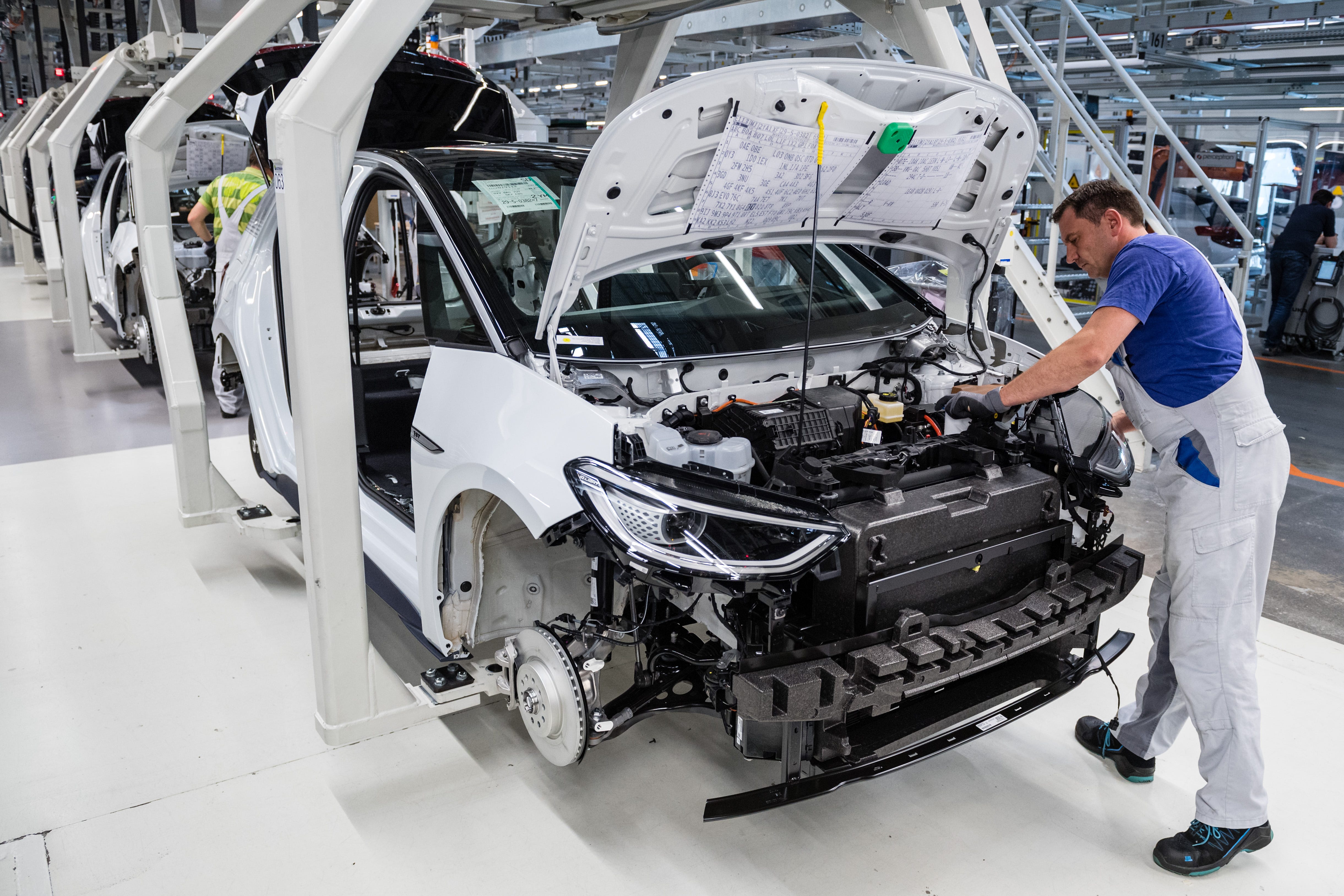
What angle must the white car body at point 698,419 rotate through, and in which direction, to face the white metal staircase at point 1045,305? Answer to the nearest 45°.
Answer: approximately 90° to its left

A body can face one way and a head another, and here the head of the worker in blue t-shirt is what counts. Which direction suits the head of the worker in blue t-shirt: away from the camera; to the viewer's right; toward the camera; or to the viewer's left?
to the viewer's left

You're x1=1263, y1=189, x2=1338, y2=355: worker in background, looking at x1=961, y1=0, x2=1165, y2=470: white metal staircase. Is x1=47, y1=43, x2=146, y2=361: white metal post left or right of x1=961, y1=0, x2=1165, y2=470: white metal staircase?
right

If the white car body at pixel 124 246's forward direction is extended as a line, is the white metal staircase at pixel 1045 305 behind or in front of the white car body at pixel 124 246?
in front

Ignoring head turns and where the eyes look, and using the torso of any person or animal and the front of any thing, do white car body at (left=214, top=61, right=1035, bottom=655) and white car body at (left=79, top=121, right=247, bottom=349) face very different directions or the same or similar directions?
same or similar directions

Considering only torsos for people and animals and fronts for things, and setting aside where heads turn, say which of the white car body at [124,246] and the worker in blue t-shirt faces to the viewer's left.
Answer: the worker in blue t-shirt

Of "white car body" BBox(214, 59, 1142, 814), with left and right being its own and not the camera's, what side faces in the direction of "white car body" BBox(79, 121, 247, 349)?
back

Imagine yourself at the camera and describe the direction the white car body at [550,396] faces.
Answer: facing the viewer and to the right of the viewer

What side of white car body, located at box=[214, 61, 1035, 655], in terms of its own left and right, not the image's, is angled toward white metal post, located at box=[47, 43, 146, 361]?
back

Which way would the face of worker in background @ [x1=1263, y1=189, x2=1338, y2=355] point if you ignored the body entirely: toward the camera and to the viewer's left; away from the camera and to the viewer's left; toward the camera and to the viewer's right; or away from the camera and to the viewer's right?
away from the camera and to the viewer's right

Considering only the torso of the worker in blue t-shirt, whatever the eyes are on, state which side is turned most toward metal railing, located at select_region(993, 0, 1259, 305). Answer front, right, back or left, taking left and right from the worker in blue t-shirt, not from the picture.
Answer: right

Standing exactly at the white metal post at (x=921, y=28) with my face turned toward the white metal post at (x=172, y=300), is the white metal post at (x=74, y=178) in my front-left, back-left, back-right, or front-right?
front-right

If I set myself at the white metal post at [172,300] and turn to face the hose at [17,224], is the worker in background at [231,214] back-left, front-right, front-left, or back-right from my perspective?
front-right

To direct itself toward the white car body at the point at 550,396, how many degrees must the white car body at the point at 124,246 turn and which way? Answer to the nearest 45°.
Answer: approximately 45° to its right

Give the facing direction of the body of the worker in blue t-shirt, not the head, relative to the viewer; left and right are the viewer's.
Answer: facing to the left of the viewer

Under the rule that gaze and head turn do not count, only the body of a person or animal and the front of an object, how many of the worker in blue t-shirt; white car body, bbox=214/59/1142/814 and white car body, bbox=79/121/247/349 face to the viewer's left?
1

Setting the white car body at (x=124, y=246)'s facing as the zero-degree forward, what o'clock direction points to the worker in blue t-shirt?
The worker in blue t-shirt is roughly at 1 o'clock from the white car body.
